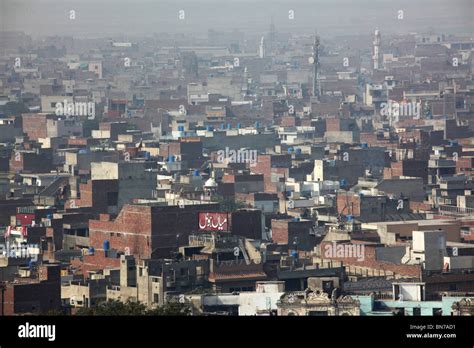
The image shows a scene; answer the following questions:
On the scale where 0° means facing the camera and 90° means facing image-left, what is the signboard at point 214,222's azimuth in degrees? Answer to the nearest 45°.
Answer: approximately 0°

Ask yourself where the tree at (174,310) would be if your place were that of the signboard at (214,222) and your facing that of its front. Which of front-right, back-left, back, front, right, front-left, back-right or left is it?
front
